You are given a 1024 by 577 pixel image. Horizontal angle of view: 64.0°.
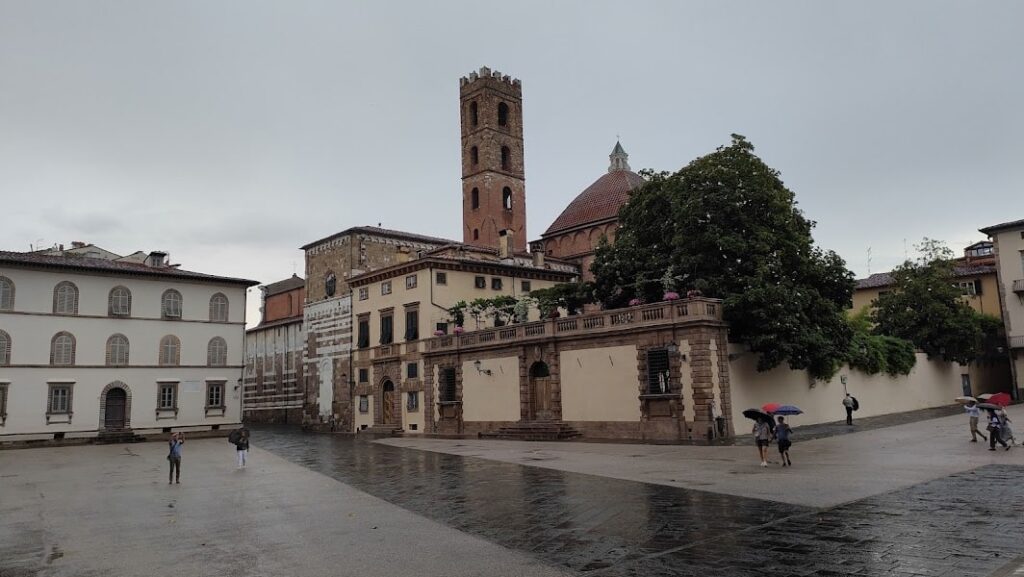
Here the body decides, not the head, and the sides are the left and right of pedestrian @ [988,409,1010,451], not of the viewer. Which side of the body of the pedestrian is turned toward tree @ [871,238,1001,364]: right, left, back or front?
right

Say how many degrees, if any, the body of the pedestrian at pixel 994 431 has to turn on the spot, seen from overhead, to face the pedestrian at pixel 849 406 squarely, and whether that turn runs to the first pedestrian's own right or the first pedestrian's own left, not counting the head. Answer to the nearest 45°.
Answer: approximately 45° to the first pedestrian's own right

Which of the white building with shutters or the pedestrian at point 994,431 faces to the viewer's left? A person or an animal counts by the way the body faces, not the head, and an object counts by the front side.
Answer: the pedestrian

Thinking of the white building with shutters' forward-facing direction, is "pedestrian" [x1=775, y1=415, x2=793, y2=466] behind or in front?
in front

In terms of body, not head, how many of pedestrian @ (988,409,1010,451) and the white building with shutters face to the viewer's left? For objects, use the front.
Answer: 1

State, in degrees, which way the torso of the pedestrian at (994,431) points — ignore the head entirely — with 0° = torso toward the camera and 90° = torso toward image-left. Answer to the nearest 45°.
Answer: approximately 90°

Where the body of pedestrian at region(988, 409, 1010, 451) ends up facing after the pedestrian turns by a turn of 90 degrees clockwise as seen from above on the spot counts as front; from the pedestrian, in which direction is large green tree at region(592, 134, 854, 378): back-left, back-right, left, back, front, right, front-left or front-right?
front-left

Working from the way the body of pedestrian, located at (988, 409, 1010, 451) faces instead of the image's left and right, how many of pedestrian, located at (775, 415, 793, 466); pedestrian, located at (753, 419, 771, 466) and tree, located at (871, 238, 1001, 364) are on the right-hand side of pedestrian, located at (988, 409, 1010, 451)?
1

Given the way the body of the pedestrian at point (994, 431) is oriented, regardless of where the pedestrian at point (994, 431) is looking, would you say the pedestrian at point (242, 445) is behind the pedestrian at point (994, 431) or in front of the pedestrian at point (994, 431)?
in front

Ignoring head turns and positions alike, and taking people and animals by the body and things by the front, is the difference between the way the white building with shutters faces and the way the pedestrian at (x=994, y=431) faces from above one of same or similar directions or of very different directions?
very different directions

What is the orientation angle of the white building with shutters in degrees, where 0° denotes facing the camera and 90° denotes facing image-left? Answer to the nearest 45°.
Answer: approximately 315°

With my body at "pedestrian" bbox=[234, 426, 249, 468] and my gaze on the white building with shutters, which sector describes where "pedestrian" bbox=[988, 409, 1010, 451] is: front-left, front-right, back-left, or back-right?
back-right
